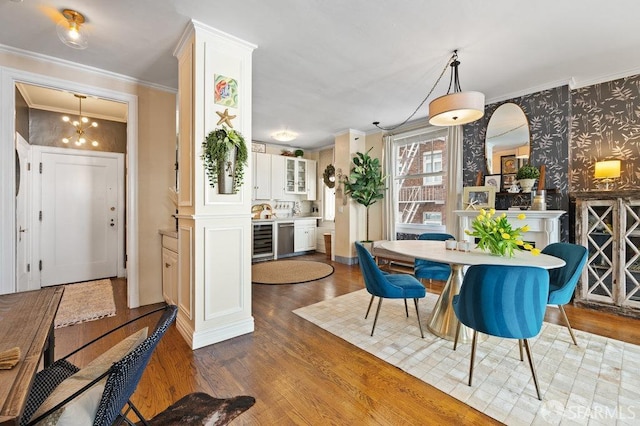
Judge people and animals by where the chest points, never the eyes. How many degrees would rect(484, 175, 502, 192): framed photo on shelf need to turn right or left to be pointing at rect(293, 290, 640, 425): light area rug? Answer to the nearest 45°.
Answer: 0° — it already faces it

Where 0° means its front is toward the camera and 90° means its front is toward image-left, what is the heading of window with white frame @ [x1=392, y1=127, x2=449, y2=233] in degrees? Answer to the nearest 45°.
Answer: approximately 45°

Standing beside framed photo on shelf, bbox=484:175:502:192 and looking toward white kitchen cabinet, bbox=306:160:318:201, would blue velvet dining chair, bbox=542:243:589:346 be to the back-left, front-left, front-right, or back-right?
back-left

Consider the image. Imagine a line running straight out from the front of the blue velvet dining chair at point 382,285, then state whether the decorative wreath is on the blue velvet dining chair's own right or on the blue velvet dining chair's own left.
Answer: on the blue velvet dining chair's own left

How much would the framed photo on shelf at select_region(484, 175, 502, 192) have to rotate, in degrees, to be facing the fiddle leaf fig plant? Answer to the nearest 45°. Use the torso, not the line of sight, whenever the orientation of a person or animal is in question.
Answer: approximately 90° to its right

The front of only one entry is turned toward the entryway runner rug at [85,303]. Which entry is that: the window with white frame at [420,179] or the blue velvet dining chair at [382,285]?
the window with white frame

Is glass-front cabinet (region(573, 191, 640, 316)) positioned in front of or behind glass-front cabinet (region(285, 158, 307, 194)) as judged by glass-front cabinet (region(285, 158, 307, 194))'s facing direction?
in front

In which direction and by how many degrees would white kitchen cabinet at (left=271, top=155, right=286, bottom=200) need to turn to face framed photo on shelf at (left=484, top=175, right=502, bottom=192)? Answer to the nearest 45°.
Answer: approximately 45° to its left

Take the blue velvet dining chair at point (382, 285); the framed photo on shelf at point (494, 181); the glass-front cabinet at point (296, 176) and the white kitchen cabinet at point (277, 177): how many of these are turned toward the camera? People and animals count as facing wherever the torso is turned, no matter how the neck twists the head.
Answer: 3

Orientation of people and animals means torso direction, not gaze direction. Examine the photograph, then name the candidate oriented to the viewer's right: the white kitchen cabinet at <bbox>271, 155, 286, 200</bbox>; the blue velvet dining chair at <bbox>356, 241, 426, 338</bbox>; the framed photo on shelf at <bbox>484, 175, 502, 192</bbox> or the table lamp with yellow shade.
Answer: the blue velvet dining chair

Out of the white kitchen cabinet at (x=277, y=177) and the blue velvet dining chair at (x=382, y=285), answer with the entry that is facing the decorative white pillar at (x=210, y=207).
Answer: the white kitchen cabinet

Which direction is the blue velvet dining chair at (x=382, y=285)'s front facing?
to the viewer's right
